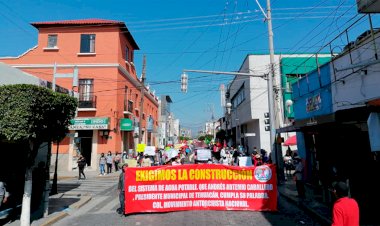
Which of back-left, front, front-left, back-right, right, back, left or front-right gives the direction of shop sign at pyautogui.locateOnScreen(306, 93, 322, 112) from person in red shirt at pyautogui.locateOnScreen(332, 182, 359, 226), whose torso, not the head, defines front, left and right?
front-right

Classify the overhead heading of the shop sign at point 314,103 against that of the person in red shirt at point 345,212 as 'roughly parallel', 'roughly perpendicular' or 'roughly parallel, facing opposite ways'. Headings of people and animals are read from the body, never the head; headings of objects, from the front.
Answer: roughly perpendicular

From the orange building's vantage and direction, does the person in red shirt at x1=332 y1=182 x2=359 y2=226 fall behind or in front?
in front

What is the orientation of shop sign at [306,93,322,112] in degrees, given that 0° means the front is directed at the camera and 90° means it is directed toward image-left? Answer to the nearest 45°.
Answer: approximately 45°

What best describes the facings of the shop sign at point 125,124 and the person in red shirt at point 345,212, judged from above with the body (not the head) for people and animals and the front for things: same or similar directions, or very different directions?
very different directions

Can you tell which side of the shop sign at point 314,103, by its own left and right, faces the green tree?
front

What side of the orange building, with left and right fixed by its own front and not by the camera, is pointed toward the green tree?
front

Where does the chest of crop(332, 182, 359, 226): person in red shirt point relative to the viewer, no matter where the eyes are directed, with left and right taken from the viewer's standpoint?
facing away from the viewer and to the left of the viewer
